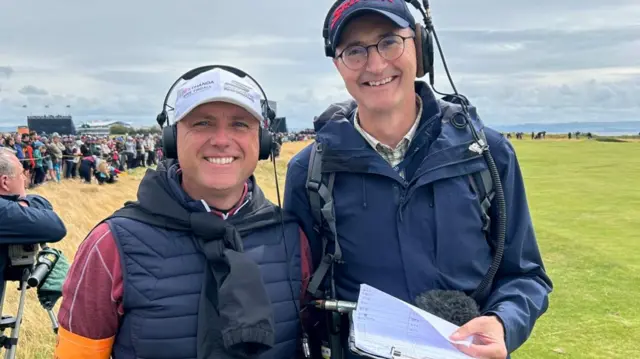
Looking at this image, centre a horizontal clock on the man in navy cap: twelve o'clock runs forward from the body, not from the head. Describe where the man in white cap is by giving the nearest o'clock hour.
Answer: The man in white cap is roughly at 2 o'clock from the man in navy cap.

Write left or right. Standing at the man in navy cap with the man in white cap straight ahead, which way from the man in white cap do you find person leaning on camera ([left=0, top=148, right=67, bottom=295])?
right

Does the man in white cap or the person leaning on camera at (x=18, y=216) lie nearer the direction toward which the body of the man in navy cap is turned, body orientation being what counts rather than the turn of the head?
the man in white cap

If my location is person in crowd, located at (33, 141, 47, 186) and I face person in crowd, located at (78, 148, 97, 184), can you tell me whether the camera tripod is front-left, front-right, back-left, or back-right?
back-right

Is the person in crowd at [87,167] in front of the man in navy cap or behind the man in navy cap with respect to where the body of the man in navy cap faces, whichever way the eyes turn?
behind

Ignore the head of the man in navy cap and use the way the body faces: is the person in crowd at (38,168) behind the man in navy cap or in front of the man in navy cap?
behind

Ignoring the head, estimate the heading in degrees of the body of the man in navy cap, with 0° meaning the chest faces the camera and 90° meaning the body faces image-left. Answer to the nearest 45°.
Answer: approximately 0°

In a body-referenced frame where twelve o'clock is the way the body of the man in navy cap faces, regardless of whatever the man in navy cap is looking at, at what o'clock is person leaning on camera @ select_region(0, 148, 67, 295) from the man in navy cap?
The person leaning on camera is roughly at 4 o'clock from the man in navy cap.

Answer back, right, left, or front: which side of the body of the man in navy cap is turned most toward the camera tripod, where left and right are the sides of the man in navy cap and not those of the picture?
right
